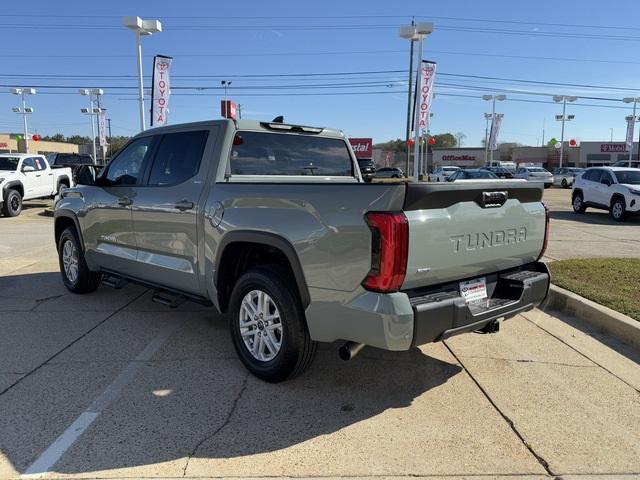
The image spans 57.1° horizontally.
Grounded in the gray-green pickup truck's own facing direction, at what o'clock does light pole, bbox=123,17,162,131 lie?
The light pole is roughly at 1 o'clock from the gray-green pickup truck.

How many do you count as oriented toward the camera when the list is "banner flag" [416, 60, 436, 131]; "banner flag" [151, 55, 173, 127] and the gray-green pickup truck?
2

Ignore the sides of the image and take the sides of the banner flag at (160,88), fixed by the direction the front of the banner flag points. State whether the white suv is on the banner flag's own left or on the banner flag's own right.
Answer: on the banner flag's own left

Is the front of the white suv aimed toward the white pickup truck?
no

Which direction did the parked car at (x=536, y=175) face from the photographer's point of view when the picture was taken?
facing the viewer and to the right of the viewer

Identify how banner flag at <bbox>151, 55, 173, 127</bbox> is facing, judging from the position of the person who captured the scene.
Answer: facing the viewer

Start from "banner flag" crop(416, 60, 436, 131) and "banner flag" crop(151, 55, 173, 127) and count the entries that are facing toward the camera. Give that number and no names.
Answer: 2

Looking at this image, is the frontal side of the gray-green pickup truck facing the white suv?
no

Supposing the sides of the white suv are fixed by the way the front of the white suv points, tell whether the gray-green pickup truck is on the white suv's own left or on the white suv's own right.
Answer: on the white suv's own right

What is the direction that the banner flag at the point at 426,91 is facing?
toward the camera

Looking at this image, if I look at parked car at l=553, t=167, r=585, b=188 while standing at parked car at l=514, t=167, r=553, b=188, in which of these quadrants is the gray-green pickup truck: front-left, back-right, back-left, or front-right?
back-right

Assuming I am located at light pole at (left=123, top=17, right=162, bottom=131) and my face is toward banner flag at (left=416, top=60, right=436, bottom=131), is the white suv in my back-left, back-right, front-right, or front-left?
front-right

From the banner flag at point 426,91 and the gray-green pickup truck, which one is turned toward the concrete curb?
the banner flag
